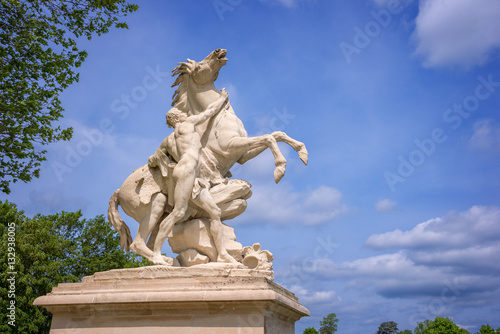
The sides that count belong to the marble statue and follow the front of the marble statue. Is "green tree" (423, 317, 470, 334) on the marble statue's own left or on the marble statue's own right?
on the marble statue's own left

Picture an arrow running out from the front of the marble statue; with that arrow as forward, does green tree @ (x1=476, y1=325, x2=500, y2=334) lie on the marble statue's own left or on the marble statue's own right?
on the marble statue's own left

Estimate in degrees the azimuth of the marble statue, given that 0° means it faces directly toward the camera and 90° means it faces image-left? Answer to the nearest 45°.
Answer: approximately 270°
